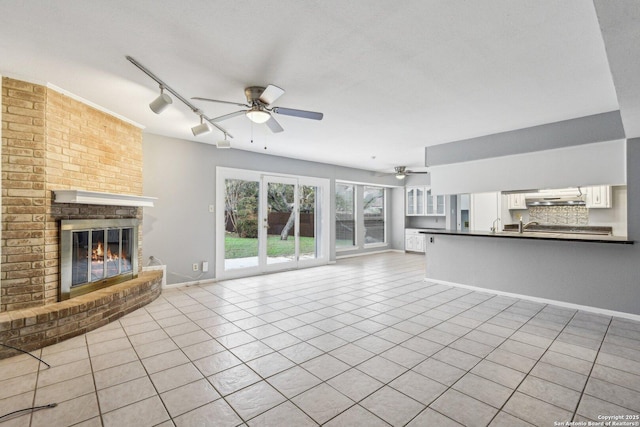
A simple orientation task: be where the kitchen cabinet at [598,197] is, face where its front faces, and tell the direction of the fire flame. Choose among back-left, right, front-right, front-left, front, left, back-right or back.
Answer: front-right

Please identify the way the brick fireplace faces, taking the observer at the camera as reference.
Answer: facing the viewer and to the right of the viewer

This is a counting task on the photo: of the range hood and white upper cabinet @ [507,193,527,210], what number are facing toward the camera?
2

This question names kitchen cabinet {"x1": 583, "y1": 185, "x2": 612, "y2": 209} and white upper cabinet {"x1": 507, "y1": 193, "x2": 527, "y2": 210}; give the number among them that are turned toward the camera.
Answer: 2

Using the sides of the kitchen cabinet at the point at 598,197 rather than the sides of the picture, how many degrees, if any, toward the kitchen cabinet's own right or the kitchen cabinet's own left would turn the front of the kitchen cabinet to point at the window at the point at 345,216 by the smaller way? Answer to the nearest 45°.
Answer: approximately 90° to the kitchen cabinet's own right

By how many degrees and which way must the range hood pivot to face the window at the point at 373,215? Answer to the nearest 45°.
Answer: approximately 90° to its right

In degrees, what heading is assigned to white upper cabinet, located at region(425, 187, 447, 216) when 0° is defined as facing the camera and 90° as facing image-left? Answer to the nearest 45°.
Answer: approximately 0°

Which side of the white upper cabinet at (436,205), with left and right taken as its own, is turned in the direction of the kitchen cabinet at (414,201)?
right

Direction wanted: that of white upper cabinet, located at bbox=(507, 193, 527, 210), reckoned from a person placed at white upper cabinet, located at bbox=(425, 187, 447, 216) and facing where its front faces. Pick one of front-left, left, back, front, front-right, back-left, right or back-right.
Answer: front-left

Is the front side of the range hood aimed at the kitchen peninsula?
yes

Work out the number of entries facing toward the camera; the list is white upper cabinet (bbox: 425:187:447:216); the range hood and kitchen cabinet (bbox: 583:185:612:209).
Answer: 3
